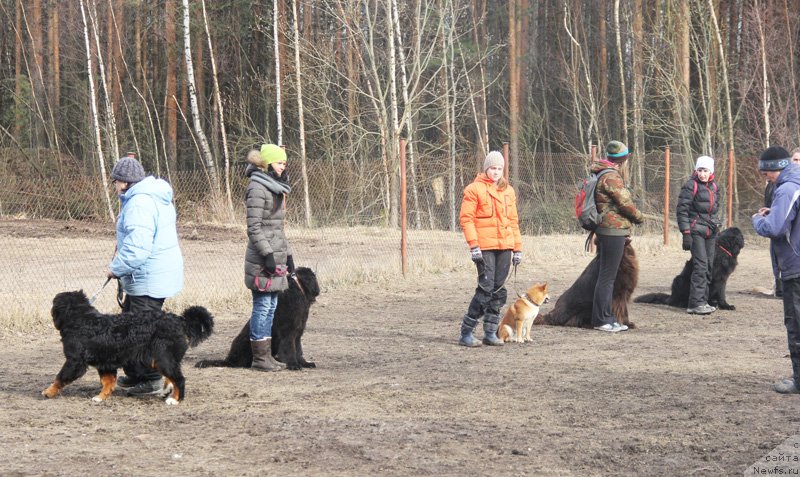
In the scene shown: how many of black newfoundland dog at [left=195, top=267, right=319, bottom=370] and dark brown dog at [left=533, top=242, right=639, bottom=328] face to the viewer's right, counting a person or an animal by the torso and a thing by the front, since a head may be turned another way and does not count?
2

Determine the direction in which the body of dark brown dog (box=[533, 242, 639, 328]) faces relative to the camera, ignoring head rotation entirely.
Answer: to the viewer's right

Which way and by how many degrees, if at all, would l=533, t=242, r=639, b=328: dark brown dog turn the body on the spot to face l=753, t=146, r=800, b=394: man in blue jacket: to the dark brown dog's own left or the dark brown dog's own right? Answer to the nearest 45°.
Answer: approximately 90° to the dark brown dog's own right

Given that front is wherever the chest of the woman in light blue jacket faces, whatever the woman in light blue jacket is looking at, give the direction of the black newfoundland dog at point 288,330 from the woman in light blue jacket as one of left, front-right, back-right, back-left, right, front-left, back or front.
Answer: back-right

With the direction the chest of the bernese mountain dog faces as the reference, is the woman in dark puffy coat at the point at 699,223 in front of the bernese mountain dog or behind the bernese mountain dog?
behind

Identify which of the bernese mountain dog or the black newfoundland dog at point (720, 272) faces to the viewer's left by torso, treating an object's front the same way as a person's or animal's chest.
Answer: the bernese mountain dog

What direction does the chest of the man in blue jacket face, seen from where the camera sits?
to the viewer's left

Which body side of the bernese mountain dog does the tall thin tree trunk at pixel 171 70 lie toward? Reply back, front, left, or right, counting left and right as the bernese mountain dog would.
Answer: right

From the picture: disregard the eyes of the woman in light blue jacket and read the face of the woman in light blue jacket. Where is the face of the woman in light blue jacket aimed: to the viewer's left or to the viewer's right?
to the viewer's left

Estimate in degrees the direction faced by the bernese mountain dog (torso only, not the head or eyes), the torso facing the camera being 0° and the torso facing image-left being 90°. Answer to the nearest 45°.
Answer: approximately 90°

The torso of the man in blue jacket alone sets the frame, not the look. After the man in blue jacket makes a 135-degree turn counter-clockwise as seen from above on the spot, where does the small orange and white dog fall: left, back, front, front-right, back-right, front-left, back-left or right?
back

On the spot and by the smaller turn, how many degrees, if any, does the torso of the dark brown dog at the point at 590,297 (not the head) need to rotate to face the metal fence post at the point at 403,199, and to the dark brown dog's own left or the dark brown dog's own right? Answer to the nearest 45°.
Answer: approximately 135° to the dark brown dog's own left

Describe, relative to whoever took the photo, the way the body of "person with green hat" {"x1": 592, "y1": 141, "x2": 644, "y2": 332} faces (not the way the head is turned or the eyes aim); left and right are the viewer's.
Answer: facing to the right of the viewer

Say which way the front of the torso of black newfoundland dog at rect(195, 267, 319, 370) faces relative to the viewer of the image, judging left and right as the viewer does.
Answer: facing to the right of the viewer

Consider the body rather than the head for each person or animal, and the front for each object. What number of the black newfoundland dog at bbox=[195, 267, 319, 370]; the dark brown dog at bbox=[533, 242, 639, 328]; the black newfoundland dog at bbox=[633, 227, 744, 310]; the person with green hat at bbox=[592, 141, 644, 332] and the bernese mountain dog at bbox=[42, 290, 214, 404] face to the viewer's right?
4
